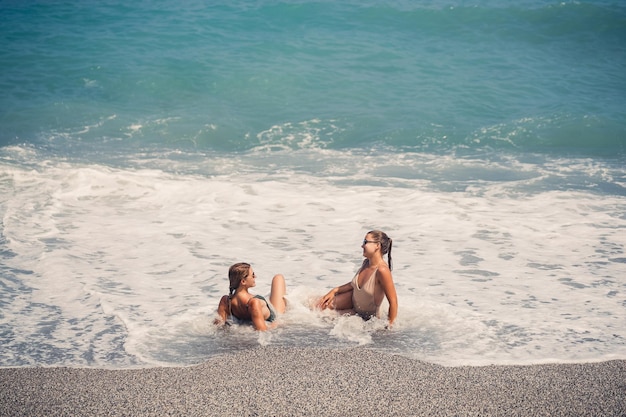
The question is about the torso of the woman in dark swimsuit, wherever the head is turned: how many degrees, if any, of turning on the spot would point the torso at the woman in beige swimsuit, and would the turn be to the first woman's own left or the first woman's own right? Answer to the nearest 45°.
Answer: approximately 45° to the first woman's own right

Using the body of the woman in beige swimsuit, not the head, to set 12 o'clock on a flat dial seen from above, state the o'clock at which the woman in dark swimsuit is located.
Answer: The woman in dark swimsuit is roughly at 1 o'clock from the woman in beige swimsuit.

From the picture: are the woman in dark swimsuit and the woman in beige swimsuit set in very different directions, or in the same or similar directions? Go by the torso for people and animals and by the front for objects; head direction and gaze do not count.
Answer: very different directions

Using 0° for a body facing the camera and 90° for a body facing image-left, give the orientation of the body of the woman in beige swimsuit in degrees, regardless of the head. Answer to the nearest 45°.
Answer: approximately 45°

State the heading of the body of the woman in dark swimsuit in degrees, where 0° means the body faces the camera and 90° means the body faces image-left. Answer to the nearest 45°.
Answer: approximately 225°

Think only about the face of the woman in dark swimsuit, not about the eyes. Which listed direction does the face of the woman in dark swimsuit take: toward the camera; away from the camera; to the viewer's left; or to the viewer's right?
to the viewer's right
